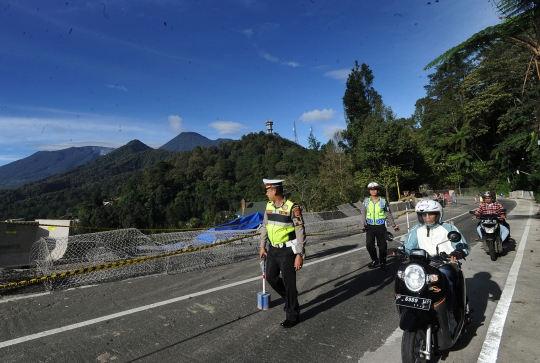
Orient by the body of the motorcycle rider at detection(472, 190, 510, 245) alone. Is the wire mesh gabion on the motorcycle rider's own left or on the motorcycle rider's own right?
on the motorcycle rider's own right

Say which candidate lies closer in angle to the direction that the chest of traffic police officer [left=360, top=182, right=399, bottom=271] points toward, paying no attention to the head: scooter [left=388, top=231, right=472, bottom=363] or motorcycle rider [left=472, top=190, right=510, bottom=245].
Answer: the scooter

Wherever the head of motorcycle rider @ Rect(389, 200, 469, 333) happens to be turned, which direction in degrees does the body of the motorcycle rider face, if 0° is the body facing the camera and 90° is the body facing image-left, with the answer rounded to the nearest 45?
approximately 0°

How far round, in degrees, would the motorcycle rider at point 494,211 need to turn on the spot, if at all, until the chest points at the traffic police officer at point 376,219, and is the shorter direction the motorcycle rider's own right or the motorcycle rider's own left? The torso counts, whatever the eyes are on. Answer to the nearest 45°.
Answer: approximately 45° to the motorcycle rider's own right

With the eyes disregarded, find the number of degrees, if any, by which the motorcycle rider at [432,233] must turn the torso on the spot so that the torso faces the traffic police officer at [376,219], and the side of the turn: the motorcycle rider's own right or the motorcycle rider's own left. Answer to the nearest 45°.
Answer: approximately 180°
